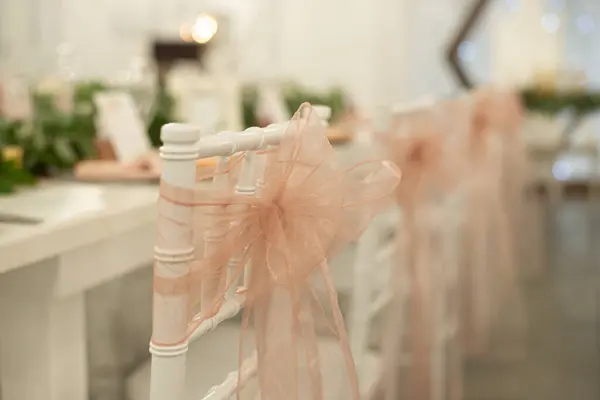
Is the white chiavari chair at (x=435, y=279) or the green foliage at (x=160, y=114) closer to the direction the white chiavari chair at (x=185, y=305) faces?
the green foliage

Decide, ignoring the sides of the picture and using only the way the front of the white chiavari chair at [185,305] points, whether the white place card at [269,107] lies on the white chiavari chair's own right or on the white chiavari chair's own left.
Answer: on the white chiavari chair's own right

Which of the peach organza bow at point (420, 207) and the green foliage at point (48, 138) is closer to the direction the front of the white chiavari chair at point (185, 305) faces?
the green foliage

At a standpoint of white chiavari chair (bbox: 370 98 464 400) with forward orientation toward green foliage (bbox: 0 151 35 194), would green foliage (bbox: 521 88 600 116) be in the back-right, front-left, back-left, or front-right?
back-right

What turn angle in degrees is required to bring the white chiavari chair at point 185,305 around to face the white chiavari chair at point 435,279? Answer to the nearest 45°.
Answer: approximately 90° to its right

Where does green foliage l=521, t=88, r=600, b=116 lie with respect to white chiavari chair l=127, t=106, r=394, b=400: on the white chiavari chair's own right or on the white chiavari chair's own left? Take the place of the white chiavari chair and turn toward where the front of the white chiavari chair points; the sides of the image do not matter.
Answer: on the white chiavari chair's own right

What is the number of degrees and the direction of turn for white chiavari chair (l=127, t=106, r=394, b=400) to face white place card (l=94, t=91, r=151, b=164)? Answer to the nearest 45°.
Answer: approximately 45° to its right

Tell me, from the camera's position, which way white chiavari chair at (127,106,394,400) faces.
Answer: facing away from the viewer and to the left of the viewer

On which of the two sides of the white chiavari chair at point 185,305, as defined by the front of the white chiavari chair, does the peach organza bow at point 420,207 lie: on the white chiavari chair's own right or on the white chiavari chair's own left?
on the white chiavari chair's own right

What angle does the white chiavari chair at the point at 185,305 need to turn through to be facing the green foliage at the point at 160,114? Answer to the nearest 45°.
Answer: approximately 45° to its right

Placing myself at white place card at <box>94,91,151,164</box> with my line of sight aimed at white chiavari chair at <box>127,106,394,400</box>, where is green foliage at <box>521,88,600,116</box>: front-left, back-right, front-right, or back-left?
back-left
